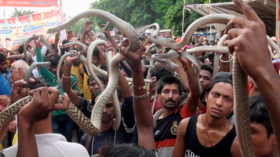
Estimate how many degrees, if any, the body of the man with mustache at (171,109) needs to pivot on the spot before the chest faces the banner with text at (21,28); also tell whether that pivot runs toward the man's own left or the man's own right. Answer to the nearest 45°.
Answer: approximately 135° to the man's own right

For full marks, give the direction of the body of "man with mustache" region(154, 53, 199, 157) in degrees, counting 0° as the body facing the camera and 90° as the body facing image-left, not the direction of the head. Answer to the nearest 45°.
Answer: approximately 0°

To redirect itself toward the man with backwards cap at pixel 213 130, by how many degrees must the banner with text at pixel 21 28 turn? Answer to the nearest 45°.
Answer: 0° — it already faces them

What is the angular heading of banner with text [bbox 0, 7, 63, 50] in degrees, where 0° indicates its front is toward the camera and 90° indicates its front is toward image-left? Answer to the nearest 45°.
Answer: approximately 0°

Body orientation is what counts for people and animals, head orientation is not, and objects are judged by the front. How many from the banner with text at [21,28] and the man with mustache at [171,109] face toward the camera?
2
